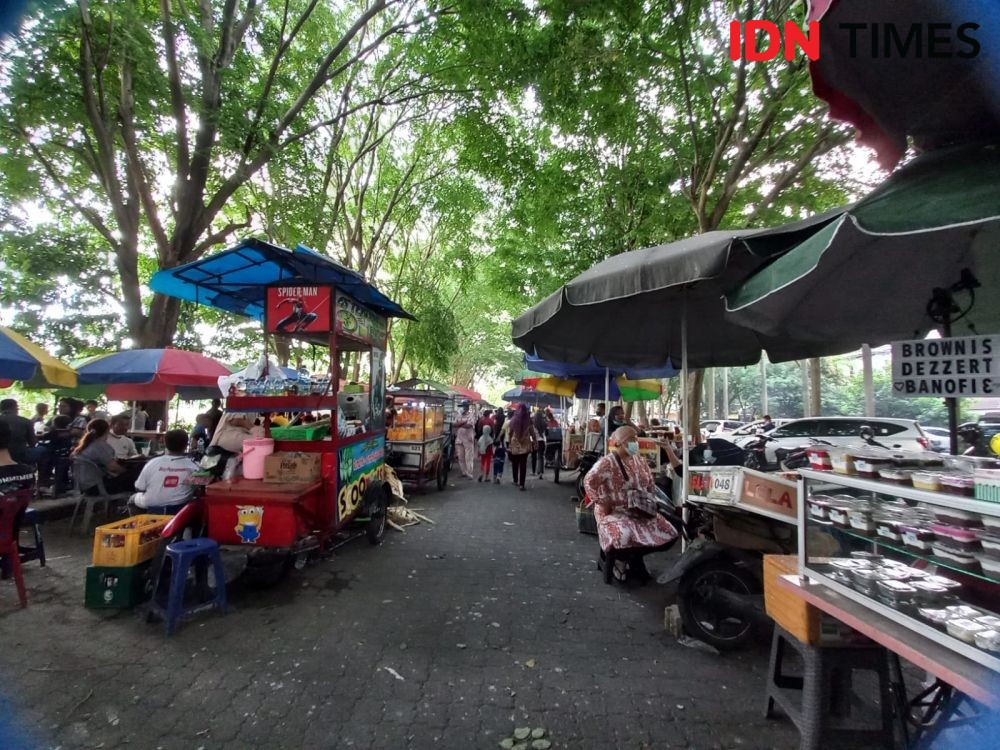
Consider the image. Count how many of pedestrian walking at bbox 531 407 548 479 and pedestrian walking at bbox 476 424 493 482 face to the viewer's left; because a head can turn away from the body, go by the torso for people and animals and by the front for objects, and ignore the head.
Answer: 0

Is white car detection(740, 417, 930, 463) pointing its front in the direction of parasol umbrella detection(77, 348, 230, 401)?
no

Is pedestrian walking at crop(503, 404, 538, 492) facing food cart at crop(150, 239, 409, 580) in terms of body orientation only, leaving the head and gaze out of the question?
no

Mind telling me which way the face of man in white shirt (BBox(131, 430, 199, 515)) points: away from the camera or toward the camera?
away from the camera

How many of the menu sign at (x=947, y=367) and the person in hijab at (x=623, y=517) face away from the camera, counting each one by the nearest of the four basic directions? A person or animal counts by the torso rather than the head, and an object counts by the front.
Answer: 0

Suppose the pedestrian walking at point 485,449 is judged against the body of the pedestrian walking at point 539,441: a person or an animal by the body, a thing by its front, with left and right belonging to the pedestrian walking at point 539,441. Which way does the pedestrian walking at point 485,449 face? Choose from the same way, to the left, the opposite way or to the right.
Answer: the same way

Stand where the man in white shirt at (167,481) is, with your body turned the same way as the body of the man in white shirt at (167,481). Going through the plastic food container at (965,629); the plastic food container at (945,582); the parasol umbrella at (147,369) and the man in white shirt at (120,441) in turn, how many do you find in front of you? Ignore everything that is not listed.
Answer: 2

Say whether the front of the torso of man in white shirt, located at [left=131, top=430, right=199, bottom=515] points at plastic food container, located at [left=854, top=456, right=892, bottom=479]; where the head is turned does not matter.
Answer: no
